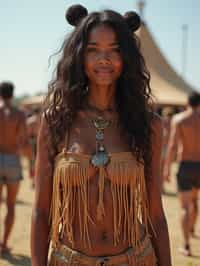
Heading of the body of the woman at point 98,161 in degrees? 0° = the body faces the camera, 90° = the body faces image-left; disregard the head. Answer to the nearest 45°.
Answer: approximately 0°
